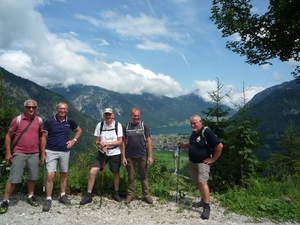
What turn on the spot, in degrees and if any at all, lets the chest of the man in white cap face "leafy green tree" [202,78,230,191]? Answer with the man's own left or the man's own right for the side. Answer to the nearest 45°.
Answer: approximately 135° to the man's own left

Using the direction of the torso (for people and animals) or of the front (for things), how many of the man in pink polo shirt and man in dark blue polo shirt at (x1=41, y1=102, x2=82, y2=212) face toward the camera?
2

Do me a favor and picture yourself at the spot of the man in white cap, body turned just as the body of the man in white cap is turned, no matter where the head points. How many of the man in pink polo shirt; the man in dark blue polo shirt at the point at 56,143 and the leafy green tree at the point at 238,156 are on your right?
2

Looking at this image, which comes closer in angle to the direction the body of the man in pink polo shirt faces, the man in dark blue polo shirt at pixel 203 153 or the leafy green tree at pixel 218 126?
the man in dark blue polo shirt

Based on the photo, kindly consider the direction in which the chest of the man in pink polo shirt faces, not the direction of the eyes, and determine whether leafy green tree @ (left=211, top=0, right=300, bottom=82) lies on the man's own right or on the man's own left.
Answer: on the man's own left

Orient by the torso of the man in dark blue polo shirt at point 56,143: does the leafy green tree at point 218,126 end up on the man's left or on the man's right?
on the man's left

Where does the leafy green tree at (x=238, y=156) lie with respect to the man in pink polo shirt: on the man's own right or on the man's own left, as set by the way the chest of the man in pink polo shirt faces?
on the man's own left

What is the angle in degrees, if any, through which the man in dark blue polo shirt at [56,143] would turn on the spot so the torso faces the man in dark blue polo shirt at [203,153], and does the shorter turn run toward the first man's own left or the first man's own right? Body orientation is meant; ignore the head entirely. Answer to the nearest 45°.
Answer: approximately 90° to the first man's own left

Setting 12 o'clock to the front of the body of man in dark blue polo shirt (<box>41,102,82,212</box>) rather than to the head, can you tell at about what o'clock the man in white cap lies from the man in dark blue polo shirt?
The man in white cap is roughly at 9 o'clock from the man in dark blue polo shirt.

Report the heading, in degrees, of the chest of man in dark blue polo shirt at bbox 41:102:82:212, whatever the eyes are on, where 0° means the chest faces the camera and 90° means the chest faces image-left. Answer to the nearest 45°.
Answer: approximately 0°
